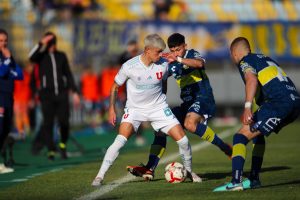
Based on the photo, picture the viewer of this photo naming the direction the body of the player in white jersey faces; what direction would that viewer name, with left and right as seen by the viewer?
facing the viewer

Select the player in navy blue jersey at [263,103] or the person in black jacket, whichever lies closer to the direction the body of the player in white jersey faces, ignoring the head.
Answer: the player in navy blue jersey

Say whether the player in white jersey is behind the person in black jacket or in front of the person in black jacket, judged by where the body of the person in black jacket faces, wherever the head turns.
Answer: in front

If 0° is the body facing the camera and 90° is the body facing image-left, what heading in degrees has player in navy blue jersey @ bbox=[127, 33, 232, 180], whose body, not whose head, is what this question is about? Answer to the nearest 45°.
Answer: approximately 45°

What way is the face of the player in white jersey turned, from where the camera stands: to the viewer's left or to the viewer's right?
to the viewer's right
